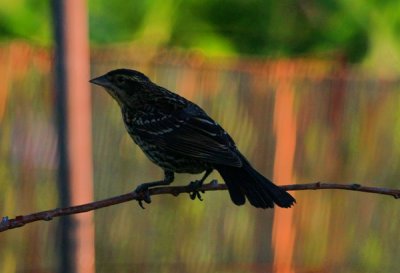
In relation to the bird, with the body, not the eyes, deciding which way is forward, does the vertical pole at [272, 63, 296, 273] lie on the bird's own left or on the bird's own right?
on the bird's own right

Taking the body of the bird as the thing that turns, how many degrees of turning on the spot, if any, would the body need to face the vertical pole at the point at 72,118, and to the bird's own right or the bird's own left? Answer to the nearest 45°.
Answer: approximately 45° to the bird's own right

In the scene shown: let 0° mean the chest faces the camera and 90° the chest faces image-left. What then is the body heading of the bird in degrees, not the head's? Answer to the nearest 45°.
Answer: approximately 90°
